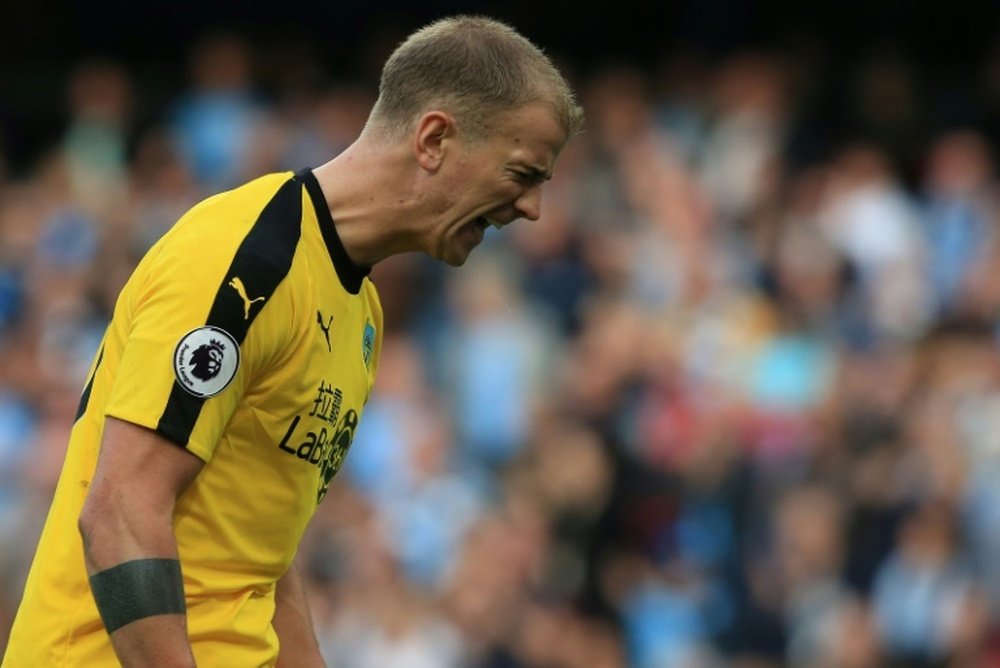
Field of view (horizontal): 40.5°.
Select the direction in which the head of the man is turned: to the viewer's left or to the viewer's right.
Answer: to the viewer's right

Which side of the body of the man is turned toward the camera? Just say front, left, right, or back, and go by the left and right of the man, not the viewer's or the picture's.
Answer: right
